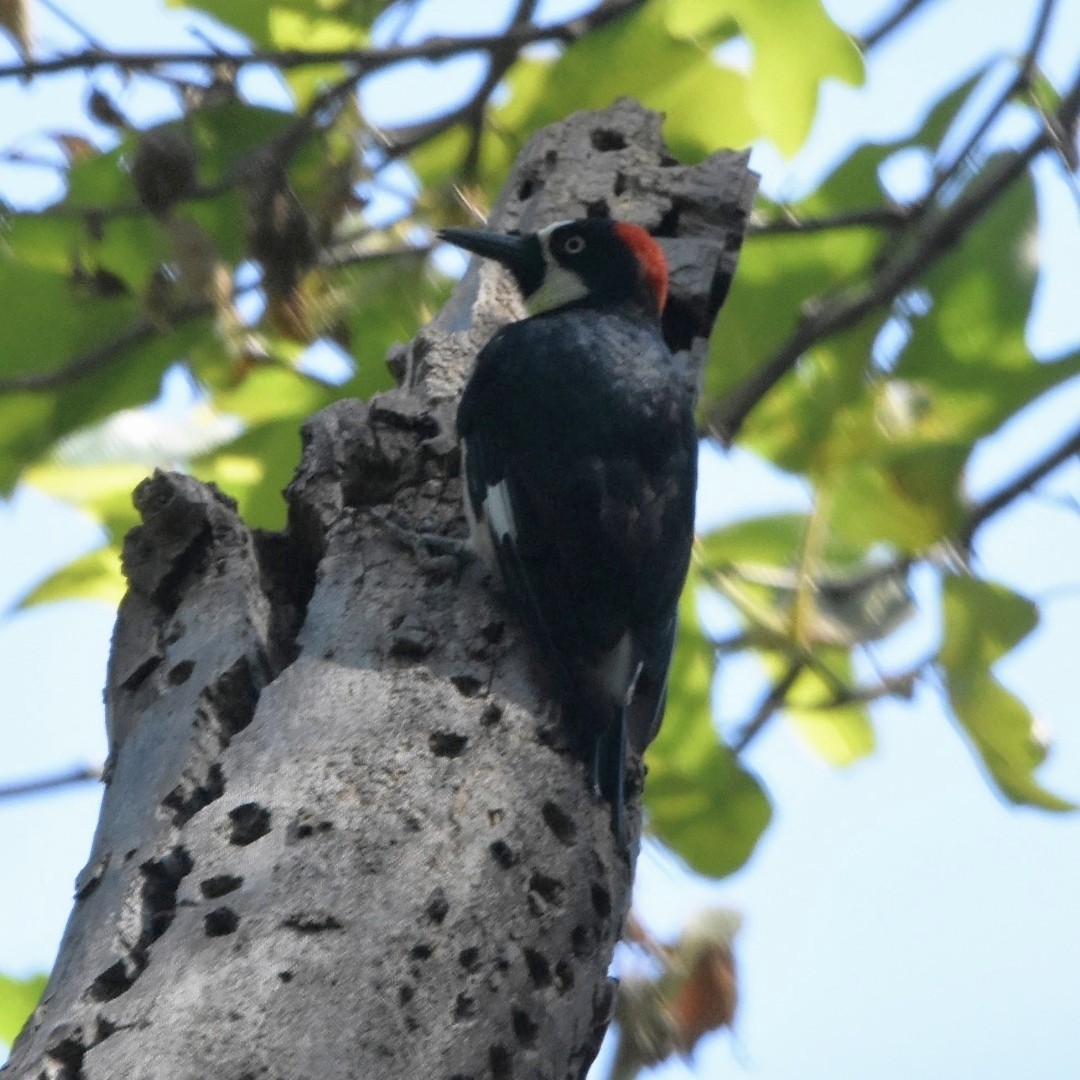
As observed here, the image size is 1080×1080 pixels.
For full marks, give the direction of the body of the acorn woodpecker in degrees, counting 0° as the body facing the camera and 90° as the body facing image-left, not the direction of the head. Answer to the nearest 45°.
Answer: approximately 135°

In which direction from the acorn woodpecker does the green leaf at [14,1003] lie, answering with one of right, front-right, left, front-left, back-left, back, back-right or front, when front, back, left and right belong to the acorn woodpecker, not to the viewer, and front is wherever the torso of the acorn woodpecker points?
front-left

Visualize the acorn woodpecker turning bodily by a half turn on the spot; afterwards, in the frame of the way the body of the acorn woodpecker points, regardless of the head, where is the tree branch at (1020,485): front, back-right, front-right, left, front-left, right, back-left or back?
left

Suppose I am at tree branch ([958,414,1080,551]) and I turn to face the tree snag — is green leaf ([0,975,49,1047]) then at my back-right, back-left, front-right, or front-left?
front-right
